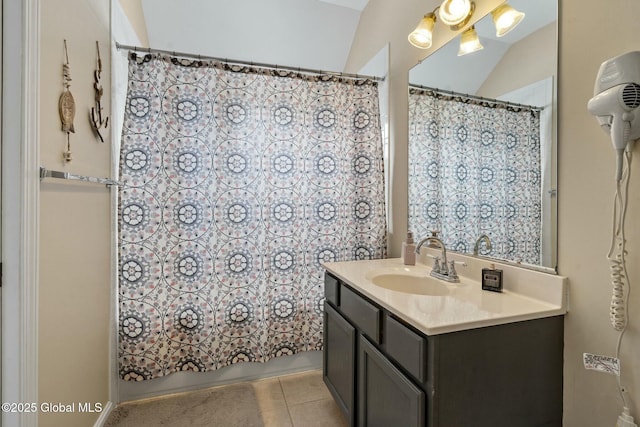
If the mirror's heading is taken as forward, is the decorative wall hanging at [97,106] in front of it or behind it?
in front

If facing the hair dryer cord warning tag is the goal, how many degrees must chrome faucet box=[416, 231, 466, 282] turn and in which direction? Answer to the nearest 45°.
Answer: approximately 90° to its left

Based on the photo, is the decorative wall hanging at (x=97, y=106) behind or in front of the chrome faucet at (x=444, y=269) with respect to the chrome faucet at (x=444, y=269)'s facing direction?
in front

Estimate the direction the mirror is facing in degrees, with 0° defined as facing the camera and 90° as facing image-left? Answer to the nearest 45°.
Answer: approximately 45°

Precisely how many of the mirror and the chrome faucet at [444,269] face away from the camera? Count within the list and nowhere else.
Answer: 0

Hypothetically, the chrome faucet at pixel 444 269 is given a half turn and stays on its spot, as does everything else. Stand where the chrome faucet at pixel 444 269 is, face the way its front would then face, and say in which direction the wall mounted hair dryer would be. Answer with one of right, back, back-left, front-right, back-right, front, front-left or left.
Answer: right
